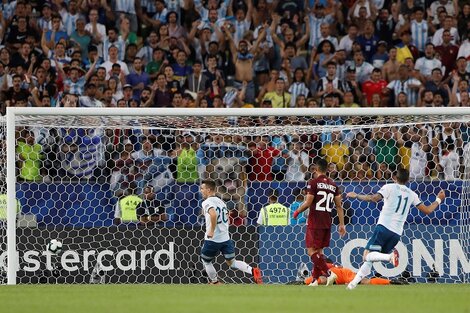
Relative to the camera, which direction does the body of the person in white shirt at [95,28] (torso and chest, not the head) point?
toward the camera

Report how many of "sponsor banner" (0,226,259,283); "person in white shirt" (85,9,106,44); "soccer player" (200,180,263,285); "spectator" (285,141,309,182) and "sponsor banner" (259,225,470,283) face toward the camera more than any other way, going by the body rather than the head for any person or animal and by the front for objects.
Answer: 4

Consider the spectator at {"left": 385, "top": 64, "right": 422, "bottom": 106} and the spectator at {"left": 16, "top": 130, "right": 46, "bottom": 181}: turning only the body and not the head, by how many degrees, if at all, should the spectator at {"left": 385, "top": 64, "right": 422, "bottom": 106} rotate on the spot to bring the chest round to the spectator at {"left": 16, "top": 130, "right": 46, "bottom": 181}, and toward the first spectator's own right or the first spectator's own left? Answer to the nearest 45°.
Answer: approximately 45° to the first spectator's own right

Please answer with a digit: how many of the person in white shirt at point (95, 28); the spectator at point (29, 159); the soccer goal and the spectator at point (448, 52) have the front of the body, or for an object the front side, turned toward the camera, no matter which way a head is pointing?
4

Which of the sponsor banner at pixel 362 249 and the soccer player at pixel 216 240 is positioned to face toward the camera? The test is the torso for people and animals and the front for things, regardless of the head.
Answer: the sponsor banner

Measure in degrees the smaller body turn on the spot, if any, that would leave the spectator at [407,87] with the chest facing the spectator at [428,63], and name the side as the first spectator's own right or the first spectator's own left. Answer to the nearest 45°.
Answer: approximately 135° to the first spectator's own left

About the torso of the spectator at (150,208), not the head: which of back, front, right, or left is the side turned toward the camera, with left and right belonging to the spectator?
front

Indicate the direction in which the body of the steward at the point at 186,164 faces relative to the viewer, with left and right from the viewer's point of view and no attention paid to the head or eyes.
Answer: facing the viewer

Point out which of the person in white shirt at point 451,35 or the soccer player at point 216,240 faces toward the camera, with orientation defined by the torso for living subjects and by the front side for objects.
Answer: the person in white shirt

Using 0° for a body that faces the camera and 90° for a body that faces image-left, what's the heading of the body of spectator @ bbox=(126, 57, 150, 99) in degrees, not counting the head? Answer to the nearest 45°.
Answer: approximately 0°

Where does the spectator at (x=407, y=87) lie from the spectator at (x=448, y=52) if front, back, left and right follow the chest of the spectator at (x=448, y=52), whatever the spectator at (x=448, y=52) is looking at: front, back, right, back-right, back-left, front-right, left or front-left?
front-right

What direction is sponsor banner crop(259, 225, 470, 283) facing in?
toward the camera
